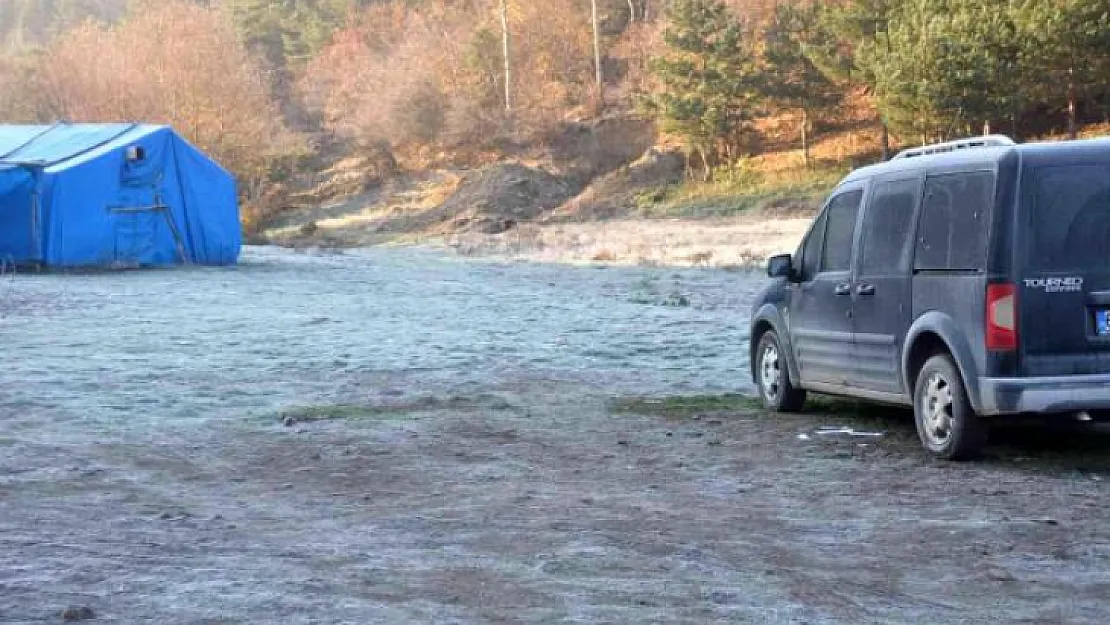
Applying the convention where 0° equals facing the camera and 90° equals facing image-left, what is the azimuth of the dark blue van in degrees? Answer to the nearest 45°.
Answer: approximately 135°

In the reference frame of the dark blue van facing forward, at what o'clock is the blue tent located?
The blue tent is roughly at 12 o'clock from the dark blue van.

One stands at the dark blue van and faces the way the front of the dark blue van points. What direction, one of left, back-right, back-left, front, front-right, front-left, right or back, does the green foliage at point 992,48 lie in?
front-right
